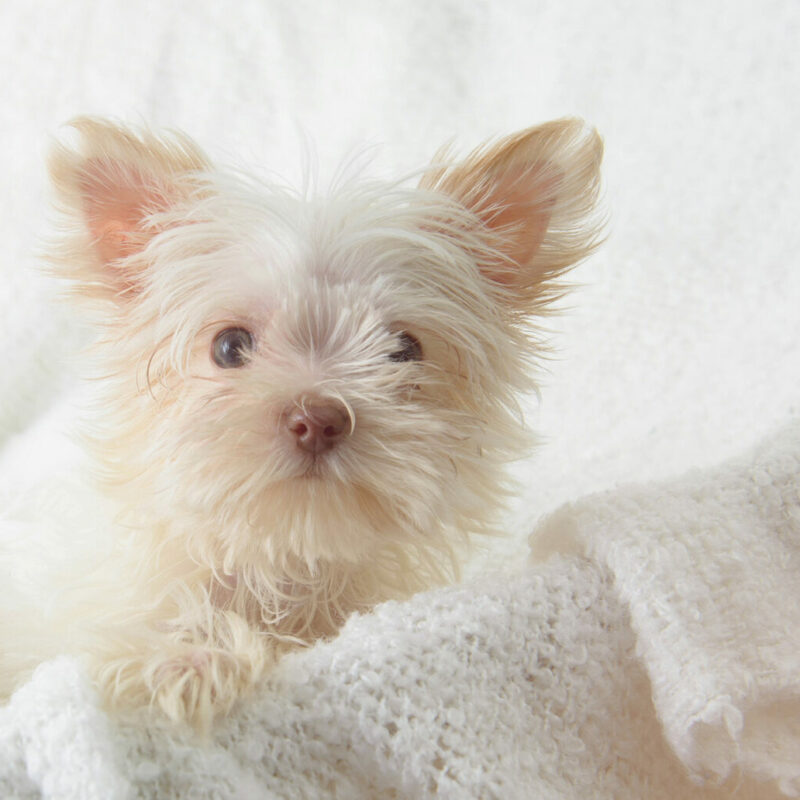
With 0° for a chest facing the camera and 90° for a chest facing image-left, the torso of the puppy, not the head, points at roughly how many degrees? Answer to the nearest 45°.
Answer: approximately 0°
